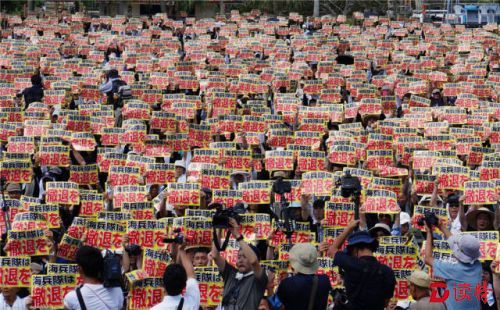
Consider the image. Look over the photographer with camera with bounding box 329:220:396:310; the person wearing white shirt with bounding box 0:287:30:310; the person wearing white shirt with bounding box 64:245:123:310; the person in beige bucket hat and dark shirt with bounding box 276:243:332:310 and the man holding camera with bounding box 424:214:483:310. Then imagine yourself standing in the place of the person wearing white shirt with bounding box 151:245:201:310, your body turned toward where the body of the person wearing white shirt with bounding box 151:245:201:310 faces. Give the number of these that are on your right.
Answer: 3

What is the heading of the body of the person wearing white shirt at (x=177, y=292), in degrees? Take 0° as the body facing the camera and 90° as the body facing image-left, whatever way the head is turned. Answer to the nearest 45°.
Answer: approximately 180°

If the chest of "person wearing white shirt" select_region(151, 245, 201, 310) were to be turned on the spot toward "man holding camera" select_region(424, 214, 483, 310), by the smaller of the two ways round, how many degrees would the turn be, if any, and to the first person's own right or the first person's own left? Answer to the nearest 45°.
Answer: approximately 90° to the first person's own right

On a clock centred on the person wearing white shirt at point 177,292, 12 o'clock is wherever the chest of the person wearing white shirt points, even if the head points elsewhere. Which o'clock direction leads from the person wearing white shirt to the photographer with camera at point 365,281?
The photographer with camera is roughly at 3 o'clock from the person wearing white shirt.

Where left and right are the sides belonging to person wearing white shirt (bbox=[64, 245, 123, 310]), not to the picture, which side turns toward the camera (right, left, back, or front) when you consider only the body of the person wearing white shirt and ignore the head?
back

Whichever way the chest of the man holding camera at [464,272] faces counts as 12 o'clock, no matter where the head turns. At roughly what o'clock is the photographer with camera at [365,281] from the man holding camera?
The photographer with camera is roughly at 9 o'clock from the man holding camera.

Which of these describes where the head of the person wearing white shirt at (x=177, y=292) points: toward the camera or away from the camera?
away from the camera

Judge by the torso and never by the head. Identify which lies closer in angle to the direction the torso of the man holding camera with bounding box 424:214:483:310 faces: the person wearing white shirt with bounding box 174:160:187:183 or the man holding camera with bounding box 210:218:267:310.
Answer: the person wearing white shirt

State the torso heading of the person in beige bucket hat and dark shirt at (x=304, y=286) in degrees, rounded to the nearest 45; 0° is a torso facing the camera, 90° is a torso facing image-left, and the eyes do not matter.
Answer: approximately 180°
